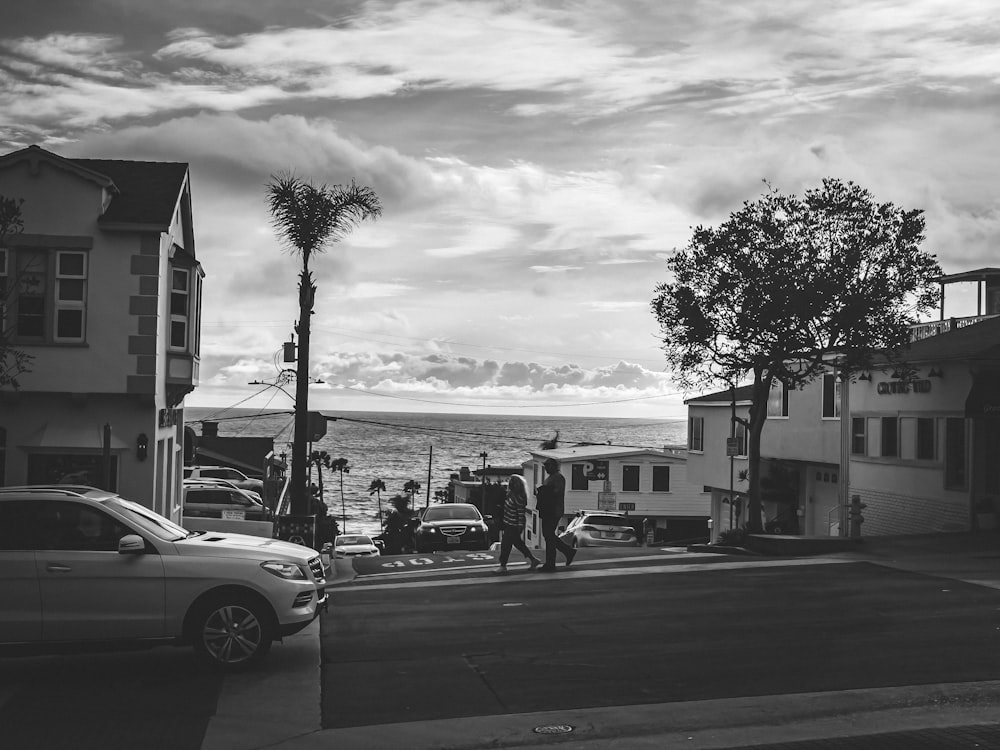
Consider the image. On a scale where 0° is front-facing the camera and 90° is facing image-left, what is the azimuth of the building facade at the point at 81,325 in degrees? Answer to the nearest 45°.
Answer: approximately 0°

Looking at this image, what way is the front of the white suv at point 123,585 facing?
to the viewer's right

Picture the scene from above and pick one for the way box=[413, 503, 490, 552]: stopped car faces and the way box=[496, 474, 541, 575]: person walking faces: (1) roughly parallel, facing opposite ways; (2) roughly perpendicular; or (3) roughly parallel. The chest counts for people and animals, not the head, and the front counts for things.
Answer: roughly perpendicular

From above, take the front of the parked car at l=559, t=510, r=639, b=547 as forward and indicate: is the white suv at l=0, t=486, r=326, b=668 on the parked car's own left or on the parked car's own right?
on the parked car's own left

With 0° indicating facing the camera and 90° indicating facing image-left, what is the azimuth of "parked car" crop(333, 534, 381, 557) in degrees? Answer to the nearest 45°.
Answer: approximately 0°

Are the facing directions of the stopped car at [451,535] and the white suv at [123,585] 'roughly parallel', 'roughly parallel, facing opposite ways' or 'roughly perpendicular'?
roughly perpendicular
